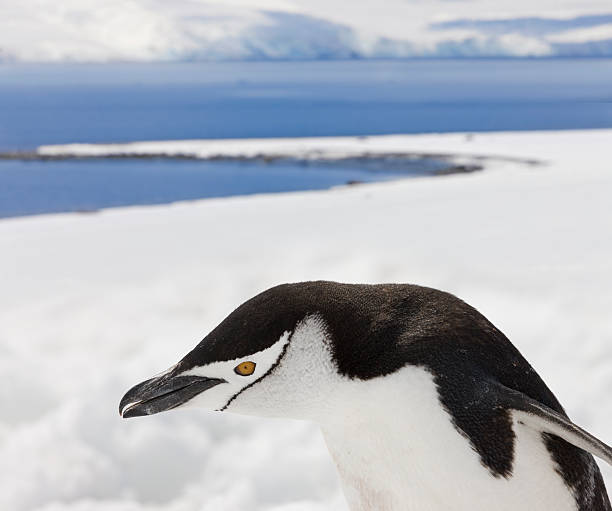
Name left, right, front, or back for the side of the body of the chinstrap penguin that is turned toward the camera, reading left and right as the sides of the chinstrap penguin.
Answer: left
